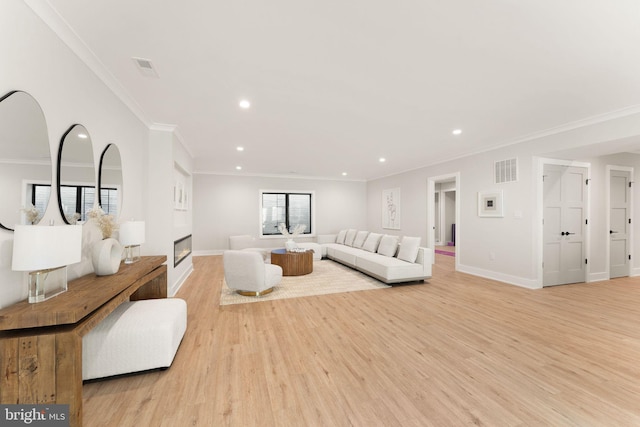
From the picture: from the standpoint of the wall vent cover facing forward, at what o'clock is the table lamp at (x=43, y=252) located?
The table lamp is roughly at 11 o'clock from the wall vent cover.

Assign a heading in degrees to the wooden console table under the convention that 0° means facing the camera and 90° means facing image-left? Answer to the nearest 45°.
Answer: approximately 315°

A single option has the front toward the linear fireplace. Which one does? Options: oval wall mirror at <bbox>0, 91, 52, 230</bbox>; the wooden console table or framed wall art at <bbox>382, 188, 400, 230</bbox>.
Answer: the framed wall art

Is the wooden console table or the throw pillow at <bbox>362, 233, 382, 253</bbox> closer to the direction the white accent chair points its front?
the throw pillow

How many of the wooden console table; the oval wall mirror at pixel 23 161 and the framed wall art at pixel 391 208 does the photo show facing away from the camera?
0

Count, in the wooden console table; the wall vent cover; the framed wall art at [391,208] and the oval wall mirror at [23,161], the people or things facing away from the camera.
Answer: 0

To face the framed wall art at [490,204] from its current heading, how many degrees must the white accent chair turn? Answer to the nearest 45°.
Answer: approximately 45° to its right

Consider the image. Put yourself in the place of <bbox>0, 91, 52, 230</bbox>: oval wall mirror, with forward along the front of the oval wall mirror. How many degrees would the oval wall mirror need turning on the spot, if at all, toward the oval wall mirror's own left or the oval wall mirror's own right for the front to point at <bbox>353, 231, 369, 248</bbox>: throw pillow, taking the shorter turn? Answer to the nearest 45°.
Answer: approximately 45° to the oval wall mirror's own left

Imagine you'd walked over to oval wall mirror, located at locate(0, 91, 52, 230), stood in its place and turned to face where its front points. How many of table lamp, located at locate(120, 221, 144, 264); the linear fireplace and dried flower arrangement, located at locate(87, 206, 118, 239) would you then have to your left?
3

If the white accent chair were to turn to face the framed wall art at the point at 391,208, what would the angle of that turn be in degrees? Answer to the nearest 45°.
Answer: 0° — it already faces it

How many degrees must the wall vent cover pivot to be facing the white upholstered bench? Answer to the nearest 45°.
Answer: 0° — it already faces it

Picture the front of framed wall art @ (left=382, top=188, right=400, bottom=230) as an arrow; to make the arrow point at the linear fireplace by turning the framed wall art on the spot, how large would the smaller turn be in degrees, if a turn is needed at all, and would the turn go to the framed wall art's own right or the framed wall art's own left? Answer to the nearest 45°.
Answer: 0° — it already faces it

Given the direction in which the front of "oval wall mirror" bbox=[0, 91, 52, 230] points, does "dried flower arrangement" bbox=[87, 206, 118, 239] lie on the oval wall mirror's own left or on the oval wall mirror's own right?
on the oval wall mirror's own left

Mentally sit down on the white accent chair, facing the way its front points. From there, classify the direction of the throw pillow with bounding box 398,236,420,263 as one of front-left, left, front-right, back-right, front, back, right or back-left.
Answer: front-right

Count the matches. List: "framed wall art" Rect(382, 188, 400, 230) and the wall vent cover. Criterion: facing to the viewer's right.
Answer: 0

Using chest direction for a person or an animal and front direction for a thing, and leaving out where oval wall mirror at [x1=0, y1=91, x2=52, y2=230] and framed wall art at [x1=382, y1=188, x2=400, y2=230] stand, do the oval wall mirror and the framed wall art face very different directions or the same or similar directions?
very different directions

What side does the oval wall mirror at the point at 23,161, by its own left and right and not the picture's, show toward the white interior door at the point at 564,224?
front

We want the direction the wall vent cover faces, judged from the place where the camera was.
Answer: facing the viewer and to the left of the viewer
